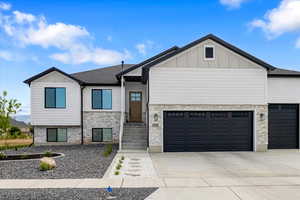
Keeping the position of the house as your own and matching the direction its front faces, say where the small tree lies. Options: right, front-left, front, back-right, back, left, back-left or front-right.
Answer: right

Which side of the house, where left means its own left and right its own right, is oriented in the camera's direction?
front

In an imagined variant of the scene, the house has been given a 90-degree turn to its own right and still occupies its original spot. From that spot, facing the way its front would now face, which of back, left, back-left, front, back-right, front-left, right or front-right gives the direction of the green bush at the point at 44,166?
front-left

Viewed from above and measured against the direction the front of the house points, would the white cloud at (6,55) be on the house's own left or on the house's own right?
on the house's own right

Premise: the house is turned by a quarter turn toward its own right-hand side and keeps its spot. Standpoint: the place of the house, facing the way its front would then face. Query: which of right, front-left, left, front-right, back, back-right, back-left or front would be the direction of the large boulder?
front-left

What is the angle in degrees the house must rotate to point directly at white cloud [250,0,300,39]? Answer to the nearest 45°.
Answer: approximately 135° to its left
